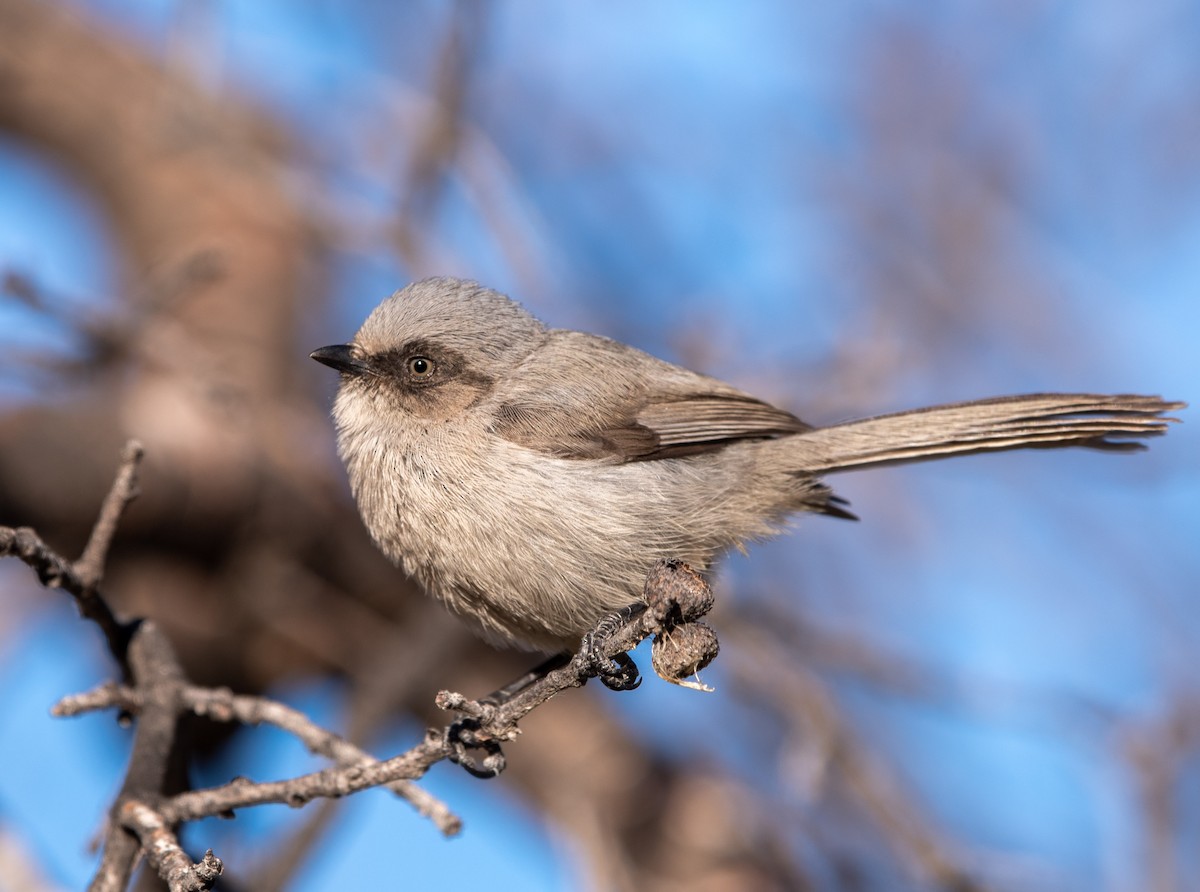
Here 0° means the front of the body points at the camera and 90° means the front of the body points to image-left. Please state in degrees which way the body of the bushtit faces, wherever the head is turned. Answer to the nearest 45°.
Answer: approximately 90°
